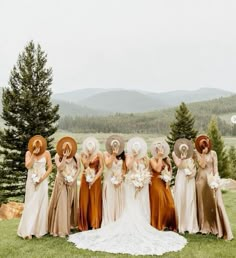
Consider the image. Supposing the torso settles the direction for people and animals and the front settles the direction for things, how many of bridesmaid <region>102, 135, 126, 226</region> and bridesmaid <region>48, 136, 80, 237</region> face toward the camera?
2

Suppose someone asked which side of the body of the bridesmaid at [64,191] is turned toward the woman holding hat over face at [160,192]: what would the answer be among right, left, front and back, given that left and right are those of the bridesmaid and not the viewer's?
left

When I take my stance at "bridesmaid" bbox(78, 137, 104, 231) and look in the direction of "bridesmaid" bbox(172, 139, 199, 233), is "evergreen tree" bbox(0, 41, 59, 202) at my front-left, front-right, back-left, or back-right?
back-left

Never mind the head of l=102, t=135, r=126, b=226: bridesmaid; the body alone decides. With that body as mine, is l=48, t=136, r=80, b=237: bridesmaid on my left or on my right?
on my right

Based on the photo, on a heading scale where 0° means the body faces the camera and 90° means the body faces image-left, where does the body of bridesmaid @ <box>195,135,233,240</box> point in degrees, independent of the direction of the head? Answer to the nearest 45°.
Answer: approximately 45°

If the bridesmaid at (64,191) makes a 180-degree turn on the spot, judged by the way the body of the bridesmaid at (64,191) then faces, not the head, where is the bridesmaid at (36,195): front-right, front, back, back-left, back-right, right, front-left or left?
left

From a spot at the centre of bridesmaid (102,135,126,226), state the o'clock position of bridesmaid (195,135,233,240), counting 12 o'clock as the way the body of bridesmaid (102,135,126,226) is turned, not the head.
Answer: bridesmaid (195,135,233,240) is roughly at 9 o'clock from bridesmaid (102,135,126,226).

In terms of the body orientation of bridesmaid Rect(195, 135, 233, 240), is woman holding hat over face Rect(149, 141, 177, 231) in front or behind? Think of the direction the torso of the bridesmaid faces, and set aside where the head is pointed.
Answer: in front

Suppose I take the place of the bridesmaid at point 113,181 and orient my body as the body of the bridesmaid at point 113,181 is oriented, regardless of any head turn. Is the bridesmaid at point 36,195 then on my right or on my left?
on my right

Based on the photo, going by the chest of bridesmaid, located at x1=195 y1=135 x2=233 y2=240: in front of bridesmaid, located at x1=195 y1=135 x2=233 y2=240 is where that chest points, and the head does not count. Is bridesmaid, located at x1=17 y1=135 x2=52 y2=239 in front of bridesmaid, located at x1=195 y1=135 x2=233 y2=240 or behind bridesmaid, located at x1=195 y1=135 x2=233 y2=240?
in front

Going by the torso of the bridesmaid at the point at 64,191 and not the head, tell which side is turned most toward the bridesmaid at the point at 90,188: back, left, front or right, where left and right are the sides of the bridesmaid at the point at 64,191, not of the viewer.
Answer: left

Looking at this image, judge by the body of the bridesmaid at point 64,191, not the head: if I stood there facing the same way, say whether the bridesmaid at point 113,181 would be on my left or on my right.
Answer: on my left

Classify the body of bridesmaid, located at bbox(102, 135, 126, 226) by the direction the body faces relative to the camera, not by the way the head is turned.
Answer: toward the camera

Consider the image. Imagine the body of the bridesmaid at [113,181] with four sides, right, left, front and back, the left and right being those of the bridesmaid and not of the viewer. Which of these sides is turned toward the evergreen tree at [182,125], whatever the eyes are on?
back

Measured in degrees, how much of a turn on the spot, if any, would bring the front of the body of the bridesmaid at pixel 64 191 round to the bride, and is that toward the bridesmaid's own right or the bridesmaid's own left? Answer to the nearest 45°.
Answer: approximately 45° to the bridesmaid's own left

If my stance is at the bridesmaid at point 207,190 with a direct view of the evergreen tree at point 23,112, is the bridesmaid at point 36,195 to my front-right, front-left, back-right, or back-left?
front-left

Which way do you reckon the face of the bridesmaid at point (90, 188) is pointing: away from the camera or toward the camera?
toward the camera
